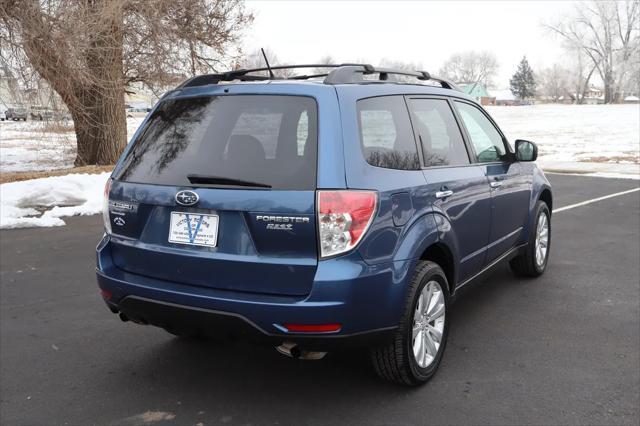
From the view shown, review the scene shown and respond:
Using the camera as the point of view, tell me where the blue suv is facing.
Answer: facing away from the viewer and to the right of the viewer

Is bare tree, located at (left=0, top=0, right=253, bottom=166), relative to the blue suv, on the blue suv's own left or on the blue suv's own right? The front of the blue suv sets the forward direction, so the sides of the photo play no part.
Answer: on the blue suv's own left
